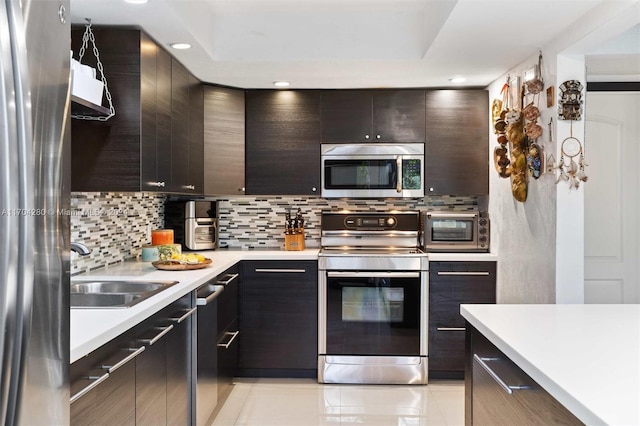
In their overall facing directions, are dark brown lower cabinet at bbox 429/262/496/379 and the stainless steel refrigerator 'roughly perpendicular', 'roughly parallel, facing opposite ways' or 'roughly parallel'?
roughly perpendicular

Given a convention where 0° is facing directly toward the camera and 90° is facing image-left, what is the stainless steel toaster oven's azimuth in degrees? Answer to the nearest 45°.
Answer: approximately 0°

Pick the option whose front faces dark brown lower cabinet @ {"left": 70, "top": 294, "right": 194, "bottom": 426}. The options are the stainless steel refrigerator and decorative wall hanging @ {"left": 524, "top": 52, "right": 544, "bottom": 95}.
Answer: the decorative wall hanging

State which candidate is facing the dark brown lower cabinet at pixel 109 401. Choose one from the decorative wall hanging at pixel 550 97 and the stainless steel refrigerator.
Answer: the decorative wall hanging

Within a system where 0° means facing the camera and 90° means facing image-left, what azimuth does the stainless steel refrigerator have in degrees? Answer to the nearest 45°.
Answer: approximately 315°

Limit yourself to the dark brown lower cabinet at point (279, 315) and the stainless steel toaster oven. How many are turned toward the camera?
2

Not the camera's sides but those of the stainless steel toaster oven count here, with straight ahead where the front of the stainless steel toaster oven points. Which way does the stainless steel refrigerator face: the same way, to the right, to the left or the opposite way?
to the left

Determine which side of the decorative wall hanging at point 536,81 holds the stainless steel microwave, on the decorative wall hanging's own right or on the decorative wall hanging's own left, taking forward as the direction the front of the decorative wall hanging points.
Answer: on the decorative wall hanging's own right

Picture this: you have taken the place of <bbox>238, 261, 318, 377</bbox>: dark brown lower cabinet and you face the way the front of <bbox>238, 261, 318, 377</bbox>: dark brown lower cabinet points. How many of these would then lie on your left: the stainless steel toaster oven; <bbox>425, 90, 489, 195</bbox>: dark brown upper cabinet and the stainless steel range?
3
